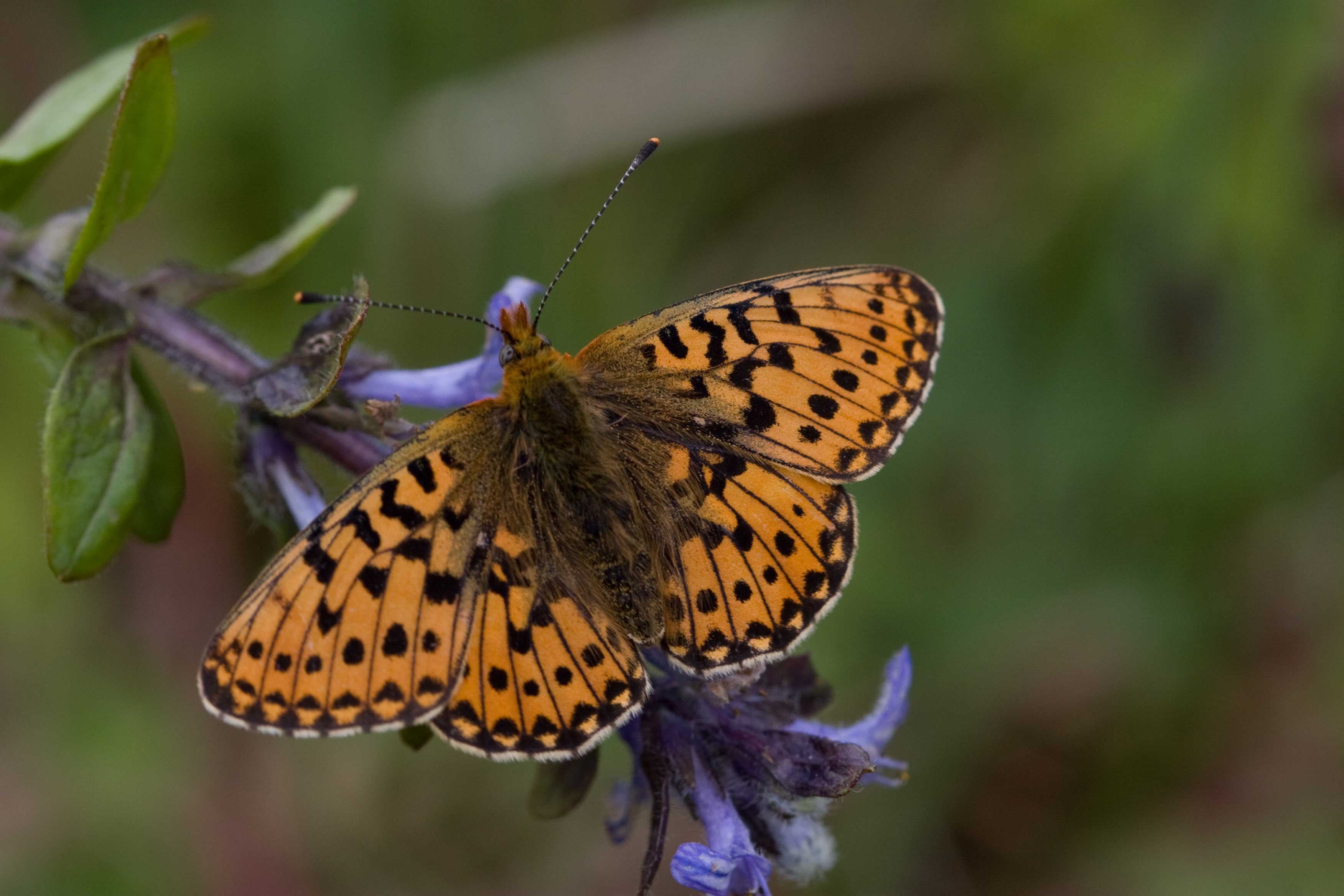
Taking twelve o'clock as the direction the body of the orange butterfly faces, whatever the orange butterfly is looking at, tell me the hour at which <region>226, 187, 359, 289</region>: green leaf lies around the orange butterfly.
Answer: The green leaf is roughly at 12 o'clock from the orange butterfly.

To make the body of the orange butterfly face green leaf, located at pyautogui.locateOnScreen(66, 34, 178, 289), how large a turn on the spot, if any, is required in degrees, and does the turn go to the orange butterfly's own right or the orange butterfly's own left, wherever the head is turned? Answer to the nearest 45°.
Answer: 0° — it already faces it

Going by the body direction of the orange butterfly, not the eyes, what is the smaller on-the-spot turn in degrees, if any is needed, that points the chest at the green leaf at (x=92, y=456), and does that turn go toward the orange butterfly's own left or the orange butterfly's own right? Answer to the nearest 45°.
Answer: approximately 45° to the orange butterfly's own left

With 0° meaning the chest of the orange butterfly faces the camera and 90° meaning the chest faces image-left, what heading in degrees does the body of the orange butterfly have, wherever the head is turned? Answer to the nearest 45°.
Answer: approximately 135°

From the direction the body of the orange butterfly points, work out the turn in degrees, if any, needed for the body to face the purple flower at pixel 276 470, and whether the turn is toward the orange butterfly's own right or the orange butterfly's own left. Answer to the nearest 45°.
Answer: approximately 45° to the orange butterfly's own left
